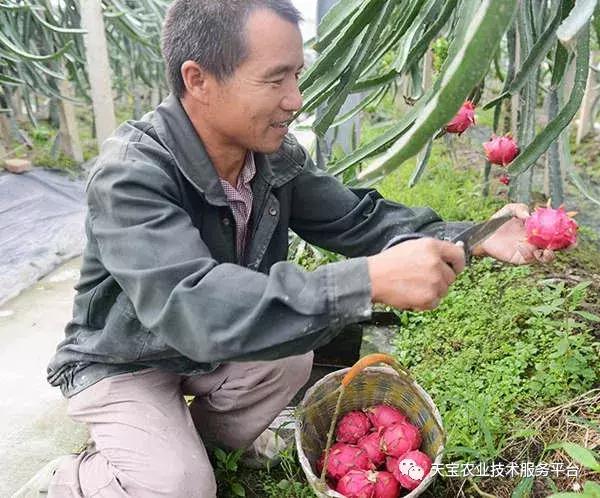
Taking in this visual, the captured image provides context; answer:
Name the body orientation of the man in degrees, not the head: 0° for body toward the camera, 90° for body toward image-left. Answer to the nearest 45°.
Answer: approximately 315°

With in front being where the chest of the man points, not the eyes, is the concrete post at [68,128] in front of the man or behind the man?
behind

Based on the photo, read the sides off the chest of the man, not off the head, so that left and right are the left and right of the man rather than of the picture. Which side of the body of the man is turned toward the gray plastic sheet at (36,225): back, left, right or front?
back

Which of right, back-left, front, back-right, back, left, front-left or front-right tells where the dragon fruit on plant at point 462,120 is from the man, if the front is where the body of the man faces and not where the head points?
left

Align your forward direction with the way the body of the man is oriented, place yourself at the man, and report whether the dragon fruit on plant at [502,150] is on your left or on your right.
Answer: on your left

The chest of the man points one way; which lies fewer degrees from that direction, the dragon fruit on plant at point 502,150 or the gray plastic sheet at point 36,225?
the dragon fruit on plant

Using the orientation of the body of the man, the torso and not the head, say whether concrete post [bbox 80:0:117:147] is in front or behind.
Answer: behind
